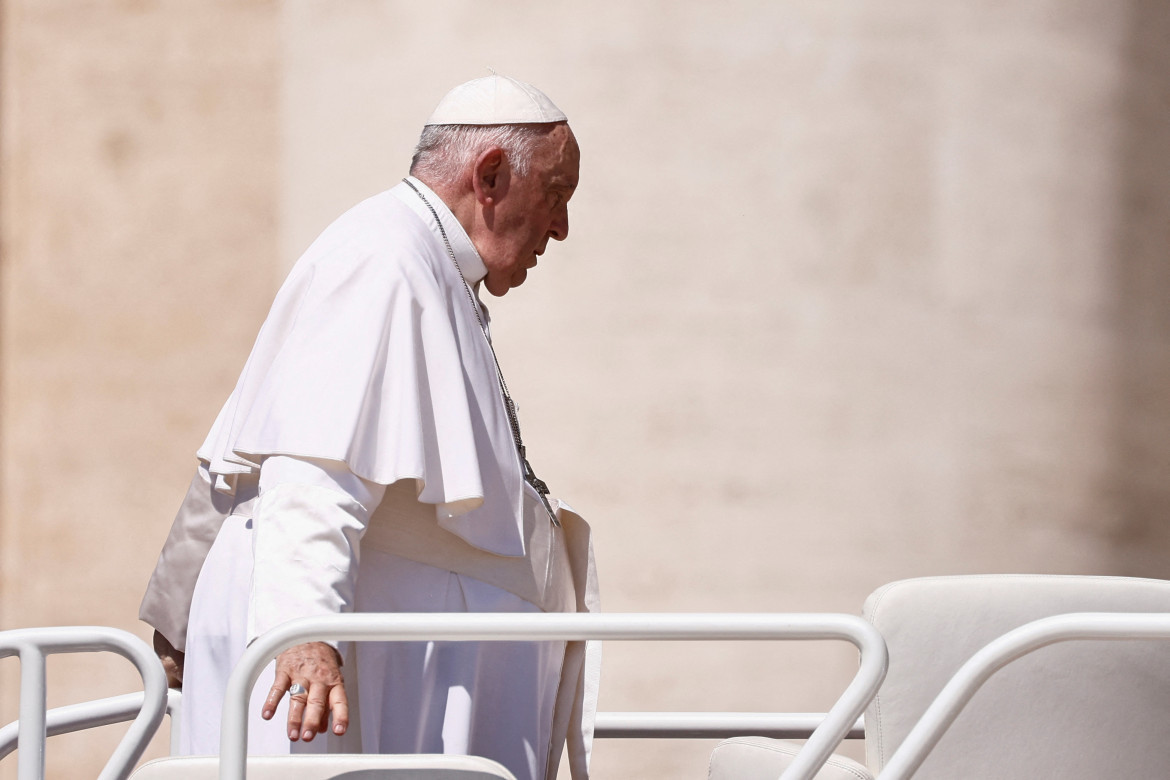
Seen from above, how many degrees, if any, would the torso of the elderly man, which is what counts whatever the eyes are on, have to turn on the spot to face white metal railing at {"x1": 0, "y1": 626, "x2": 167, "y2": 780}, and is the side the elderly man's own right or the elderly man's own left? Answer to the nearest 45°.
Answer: approximately 135° to the elderly man's own right

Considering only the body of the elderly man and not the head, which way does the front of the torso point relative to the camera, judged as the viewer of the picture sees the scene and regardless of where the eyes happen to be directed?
to the viewer's right

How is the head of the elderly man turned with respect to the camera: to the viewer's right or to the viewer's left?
to the viewer's right

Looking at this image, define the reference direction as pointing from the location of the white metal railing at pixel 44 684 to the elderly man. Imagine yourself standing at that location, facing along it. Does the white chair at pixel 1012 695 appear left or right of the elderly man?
right

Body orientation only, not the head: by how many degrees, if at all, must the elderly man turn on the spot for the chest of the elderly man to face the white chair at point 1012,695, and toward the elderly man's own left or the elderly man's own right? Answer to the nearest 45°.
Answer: approximately 45° to the elderly man's own right

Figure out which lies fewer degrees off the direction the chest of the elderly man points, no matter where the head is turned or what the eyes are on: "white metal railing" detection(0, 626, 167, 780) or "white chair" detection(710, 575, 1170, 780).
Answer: the white chair

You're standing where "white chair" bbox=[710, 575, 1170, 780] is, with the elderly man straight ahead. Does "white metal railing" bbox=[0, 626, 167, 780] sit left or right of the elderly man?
left
